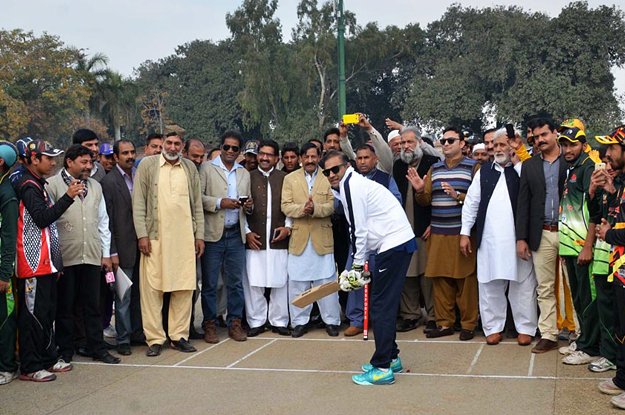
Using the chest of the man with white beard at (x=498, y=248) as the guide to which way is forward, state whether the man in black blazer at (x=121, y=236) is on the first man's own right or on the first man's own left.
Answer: on the first man's own right

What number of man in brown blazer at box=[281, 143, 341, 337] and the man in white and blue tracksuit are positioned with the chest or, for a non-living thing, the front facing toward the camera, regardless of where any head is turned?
1

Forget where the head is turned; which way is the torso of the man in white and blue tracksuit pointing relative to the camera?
to the viewer's left

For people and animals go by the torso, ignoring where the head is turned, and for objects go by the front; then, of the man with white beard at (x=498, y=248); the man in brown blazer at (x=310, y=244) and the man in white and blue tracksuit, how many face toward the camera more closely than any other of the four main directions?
2

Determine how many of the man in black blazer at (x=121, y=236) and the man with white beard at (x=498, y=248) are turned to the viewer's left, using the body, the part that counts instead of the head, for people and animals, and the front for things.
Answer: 0

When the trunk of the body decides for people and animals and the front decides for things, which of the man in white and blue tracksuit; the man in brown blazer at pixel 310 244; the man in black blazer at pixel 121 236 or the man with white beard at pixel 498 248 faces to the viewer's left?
the man in white and blue tracksuit

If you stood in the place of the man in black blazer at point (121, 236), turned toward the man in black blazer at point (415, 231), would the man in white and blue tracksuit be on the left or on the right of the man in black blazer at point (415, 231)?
right

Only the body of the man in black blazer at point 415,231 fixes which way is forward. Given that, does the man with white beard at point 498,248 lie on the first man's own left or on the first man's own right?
on the first man's own left

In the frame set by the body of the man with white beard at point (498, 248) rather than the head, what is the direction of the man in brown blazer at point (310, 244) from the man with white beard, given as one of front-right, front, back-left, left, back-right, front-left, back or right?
right

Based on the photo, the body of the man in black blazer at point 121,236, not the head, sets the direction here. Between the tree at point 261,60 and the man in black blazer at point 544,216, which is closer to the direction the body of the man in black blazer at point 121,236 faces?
the man in black blazer

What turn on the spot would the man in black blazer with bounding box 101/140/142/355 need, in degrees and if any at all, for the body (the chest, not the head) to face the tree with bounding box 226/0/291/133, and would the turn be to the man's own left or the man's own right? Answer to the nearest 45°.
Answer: approximately 135° to the man's own left

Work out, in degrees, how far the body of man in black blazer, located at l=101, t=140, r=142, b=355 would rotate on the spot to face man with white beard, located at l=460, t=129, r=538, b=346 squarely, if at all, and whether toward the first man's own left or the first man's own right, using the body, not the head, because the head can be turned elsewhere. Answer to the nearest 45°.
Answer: approximately 45° to the first man's own left

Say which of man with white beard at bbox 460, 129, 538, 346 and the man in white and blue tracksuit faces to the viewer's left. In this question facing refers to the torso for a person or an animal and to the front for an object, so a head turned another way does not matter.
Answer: the man in white and blue tracksuit

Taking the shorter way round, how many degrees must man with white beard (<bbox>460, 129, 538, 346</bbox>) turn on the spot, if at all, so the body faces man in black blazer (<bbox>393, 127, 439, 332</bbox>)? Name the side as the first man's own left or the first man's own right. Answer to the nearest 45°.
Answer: approximately 135° to the first man's own right

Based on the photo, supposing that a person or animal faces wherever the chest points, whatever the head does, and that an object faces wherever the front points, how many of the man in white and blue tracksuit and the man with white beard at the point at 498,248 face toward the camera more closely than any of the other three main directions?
1
